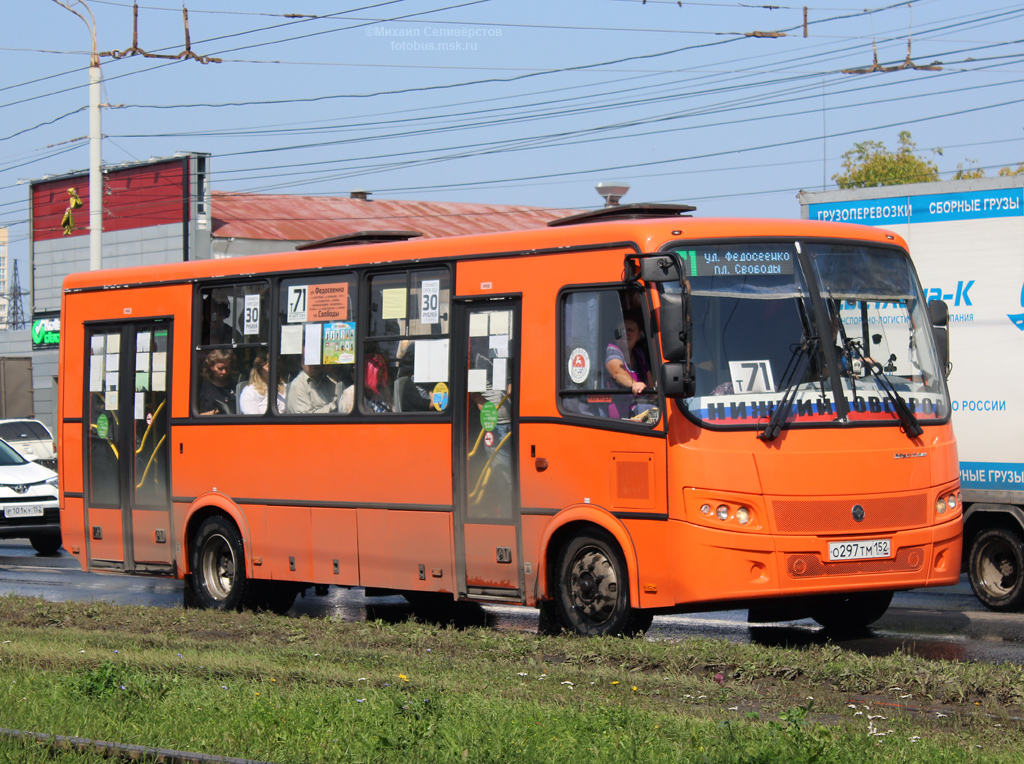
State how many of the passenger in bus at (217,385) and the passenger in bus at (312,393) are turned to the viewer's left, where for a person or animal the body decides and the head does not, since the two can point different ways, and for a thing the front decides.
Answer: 0

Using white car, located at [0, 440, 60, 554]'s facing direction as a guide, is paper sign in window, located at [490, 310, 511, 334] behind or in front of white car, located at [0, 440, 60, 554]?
in front

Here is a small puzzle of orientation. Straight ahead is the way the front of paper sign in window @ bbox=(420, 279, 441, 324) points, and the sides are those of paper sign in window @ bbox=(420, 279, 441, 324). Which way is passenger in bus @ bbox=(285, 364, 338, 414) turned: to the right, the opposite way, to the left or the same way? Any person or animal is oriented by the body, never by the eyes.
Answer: to the left

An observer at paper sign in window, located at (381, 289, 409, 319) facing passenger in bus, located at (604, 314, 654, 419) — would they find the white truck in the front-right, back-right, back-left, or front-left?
front-left

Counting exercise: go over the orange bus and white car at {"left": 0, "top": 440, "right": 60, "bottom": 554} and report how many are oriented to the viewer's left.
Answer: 0

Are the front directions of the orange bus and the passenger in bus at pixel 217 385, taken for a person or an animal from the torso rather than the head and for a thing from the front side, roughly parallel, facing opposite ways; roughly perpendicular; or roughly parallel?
roughly parallel

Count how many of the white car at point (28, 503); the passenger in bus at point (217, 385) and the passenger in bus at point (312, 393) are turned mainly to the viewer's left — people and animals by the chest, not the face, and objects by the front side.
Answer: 0

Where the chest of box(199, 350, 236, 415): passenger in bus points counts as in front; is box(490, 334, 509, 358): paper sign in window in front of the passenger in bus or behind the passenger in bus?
in front

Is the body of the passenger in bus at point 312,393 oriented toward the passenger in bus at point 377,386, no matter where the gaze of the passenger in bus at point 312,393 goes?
yes

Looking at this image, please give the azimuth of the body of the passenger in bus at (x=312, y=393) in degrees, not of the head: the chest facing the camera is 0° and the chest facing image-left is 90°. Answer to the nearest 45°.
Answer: approximately 315°

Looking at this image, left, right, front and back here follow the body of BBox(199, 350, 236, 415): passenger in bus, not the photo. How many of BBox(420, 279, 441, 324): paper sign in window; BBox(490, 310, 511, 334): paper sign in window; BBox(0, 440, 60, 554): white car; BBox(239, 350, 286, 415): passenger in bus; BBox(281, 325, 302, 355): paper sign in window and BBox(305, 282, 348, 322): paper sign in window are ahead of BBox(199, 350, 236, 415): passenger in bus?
5

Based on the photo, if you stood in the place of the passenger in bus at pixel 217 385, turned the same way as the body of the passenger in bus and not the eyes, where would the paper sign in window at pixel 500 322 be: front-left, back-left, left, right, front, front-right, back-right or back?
front

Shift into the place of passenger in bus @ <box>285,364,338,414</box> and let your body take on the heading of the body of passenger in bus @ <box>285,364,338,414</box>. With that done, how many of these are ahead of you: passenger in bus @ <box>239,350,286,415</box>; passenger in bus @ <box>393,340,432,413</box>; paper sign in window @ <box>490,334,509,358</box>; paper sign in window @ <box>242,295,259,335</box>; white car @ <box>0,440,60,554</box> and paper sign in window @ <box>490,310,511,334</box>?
3

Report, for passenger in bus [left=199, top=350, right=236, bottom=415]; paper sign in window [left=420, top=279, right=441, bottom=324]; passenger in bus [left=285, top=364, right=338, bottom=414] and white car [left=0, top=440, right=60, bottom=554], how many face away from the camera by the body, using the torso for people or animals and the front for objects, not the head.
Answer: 0

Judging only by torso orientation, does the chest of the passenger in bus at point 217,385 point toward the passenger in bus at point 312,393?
yes

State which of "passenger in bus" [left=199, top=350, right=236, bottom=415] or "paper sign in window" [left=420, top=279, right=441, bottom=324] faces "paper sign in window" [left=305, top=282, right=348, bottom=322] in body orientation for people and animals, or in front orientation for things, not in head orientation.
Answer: the passenger in bus

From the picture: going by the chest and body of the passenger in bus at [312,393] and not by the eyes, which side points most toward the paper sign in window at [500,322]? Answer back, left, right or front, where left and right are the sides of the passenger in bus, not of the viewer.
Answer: front
